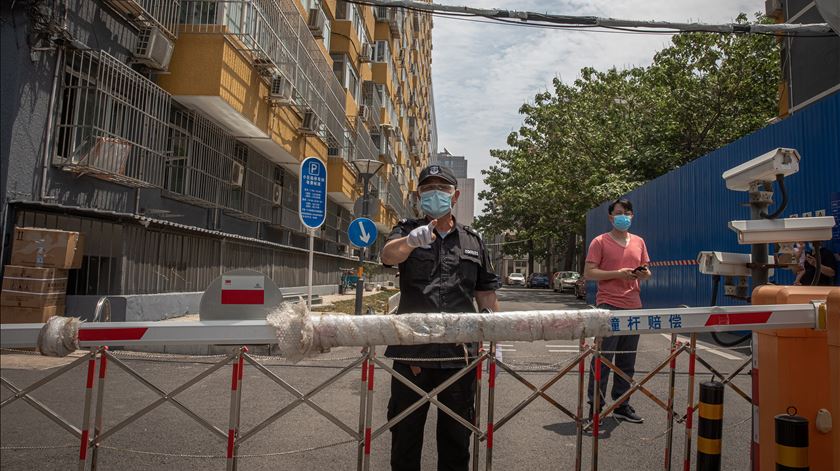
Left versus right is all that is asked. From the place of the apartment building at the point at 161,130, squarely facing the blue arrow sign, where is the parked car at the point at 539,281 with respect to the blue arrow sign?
left

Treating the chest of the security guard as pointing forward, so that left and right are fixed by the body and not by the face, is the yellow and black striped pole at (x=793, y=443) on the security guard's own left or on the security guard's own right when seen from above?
on the security guard's own left

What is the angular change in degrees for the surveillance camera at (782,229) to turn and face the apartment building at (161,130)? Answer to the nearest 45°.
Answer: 0° — it already faces it

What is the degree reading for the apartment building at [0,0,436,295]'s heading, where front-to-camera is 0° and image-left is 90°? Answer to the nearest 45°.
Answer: approximately 315°

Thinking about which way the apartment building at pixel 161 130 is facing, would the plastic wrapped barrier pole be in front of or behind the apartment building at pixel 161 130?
in front

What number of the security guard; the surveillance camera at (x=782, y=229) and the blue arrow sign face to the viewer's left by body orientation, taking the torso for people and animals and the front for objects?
1

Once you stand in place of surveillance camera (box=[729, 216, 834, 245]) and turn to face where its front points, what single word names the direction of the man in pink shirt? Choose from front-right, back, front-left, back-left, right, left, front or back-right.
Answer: front-right

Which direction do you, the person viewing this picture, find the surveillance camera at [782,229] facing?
facing to the left of the viewer

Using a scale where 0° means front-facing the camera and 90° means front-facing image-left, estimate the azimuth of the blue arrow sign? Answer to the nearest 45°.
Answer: approximately 0°
